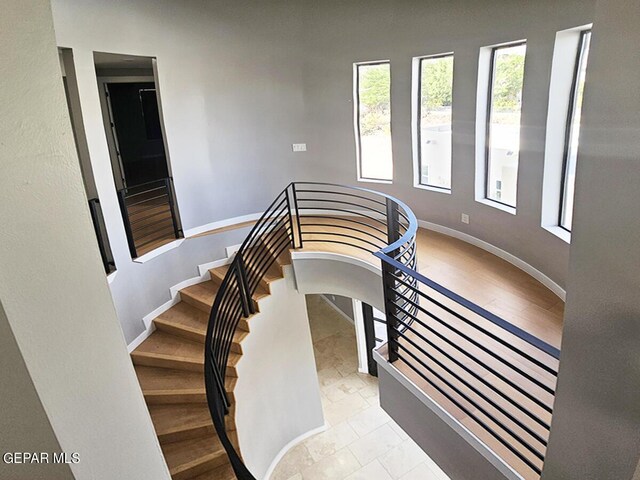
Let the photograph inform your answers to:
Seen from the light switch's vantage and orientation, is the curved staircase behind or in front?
in front

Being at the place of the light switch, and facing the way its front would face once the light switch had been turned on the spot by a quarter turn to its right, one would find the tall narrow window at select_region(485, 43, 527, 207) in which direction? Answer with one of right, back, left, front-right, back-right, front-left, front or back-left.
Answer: back-left

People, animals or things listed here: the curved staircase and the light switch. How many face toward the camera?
2

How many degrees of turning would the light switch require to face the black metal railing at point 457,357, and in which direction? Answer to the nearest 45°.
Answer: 0° — it already faces it

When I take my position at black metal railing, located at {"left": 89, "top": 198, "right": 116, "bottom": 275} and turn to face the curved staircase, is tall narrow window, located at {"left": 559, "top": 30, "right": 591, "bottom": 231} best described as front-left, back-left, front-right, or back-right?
front-left

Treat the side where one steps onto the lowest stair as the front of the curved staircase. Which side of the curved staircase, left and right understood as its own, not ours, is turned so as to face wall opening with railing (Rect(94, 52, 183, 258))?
back

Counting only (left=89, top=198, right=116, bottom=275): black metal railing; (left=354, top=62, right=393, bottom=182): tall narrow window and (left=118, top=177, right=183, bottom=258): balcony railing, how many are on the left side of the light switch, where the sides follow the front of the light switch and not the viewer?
1

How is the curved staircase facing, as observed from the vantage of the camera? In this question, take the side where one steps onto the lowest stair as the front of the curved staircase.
facing the viewer

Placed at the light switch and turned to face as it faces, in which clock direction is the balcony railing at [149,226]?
The balcony railing is roughly at 2 o'clock from the light switch.

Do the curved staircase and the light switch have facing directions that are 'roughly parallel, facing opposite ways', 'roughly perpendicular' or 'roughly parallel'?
roughly parallel

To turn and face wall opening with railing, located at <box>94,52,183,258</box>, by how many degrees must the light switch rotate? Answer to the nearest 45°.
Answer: approximately 90° to its right

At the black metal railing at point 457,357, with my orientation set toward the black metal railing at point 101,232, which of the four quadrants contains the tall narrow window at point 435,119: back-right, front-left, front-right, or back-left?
front-right

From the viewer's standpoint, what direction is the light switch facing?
toward the camera

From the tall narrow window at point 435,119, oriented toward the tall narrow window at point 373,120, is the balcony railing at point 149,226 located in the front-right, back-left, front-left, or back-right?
front-left
